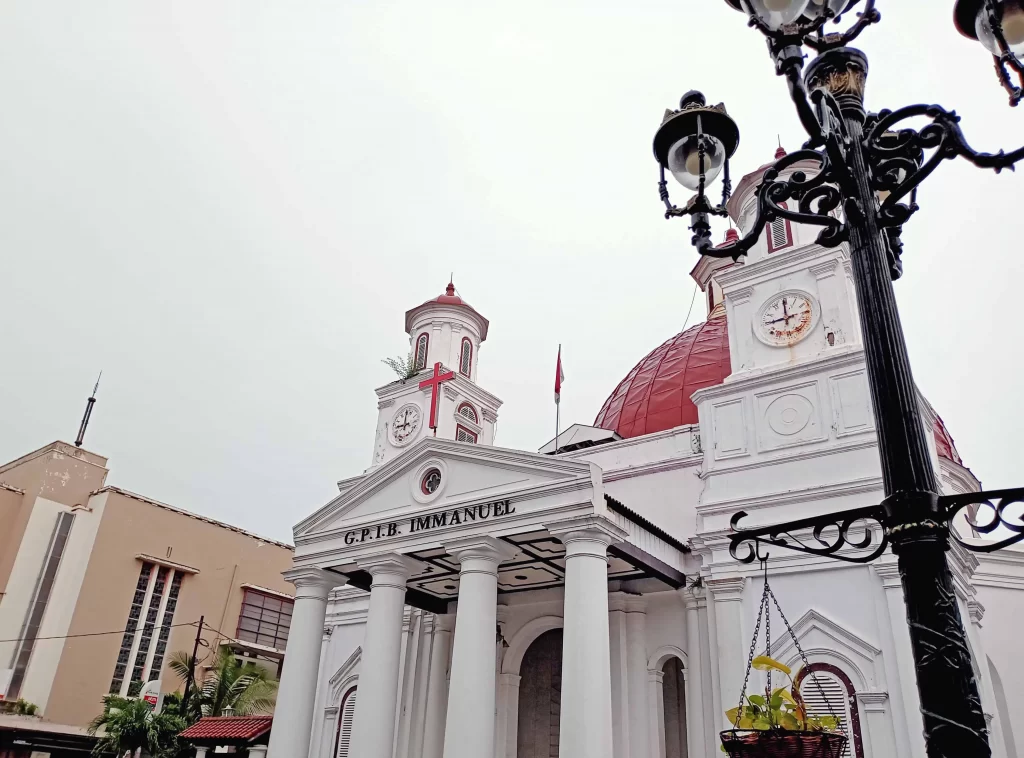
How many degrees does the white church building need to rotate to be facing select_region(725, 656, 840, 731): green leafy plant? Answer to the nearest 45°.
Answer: approximately 45° to its left

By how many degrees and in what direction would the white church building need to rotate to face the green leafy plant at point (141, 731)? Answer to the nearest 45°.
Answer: approximately 45° to its right

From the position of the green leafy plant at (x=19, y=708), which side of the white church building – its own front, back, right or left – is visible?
right

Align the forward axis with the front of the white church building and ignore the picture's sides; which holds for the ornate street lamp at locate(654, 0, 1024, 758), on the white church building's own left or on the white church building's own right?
on the white church building's own left

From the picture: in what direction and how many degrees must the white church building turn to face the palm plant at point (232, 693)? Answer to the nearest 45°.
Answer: approximately 90° to its right

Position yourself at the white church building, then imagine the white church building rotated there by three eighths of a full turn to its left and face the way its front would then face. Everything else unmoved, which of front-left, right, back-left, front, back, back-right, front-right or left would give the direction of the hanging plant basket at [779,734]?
right

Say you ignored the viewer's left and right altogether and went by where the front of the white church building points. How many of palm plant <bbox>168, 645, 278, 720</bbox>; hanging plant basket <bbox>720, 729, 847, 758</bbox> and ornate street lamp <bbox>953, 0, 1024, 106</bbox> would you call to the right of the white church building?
1

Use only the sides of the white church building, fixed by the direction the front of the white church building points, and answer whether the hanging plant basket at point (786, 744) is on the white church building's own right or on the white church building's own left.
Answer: on the white church building's own left

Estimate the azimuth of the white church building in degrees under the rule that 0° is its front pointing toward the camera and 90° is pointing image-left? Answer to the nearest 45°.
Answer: approximately 45°

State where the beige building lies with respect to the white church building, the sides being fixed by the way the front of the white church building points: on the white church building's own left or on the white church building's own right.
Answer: on the white church building's own right
